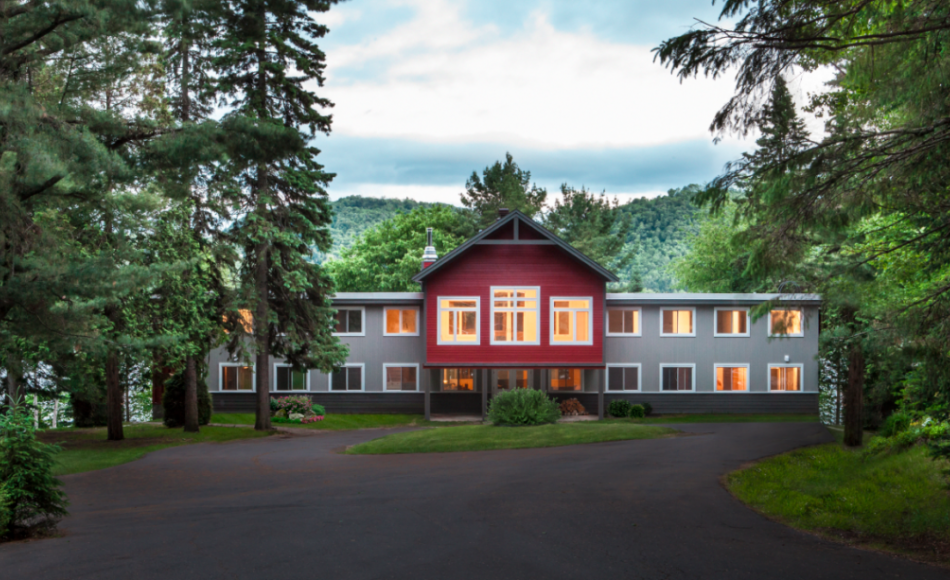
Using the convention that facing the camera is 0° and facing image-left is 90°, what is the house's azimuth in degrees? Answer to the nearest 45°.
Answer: approximately 0°

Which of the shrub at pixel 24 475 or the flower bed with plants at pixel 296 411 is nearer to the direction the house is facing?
the shrub

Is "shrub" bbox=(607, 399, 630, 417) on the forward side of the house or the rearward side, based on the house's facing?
on the forward side

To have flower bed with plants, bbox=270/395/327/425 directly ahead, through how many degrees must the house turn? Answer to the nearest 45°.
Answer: approximately 90° to its right

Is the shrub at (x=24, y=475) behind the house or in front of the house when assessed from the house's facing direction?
in front
